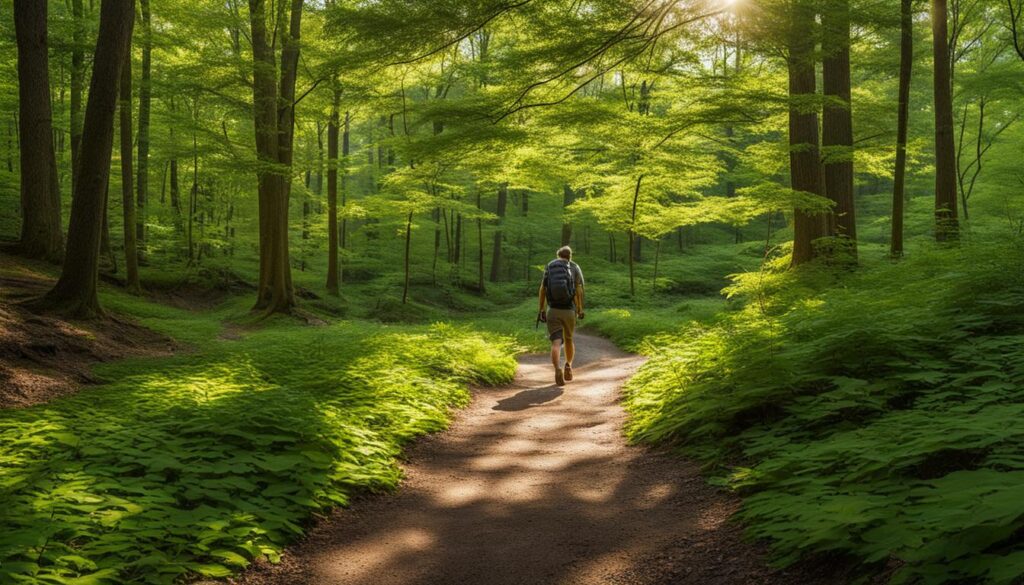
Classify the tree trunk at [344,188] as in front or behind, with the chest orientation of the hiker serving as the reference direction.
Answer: in front

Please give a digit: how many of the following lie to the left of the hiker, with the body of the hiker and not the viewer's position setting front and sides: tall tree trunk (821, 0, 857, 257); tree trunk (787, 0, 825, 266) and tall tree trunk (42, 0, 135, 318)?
1

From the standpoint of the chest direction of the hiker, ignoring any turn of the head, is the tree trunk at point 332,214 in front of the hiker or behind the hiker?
in front

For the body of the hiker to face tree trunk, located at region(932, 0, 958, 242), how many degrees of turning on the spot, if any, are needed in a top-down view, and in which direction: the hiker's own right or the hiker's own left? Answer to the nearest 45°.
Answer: approximately 90° to the hiker's own right

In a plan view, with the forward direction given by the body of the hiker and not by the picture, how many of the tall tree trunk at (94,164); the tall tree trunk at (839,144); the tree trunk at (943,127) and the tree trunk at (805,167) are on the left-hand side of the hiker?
1

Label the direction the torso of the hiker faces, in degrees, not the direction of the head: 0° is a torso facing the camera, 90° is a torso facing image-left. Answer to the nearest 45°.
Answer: approximately 180°

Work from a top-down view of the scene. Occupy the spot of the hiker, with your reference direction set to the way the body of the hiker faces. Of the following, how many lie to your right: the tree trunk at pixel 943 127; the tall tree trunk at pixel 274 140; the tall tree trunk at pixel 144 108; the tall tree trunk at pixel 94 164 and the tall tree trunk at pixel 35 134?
1

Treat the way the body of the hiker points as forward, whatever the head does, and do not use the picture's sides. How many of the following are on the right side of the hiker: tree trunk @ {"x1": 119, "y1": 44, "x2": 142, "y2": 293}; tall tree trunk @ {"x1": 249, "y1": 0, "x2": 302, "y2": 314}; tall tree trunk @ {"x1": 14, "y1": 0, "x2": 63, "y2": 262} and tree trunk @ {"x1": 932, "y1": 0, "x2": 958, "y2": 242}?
1

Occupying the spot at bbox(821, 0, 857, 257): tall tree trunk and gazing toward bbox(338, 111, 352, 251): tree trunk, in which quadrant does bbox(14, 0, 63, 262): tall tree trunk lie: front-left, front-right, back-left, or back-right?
front-left

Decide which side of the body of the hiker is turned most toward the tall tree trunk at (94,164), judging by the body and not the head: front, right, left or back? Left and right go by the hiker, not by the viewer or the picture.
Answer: left
